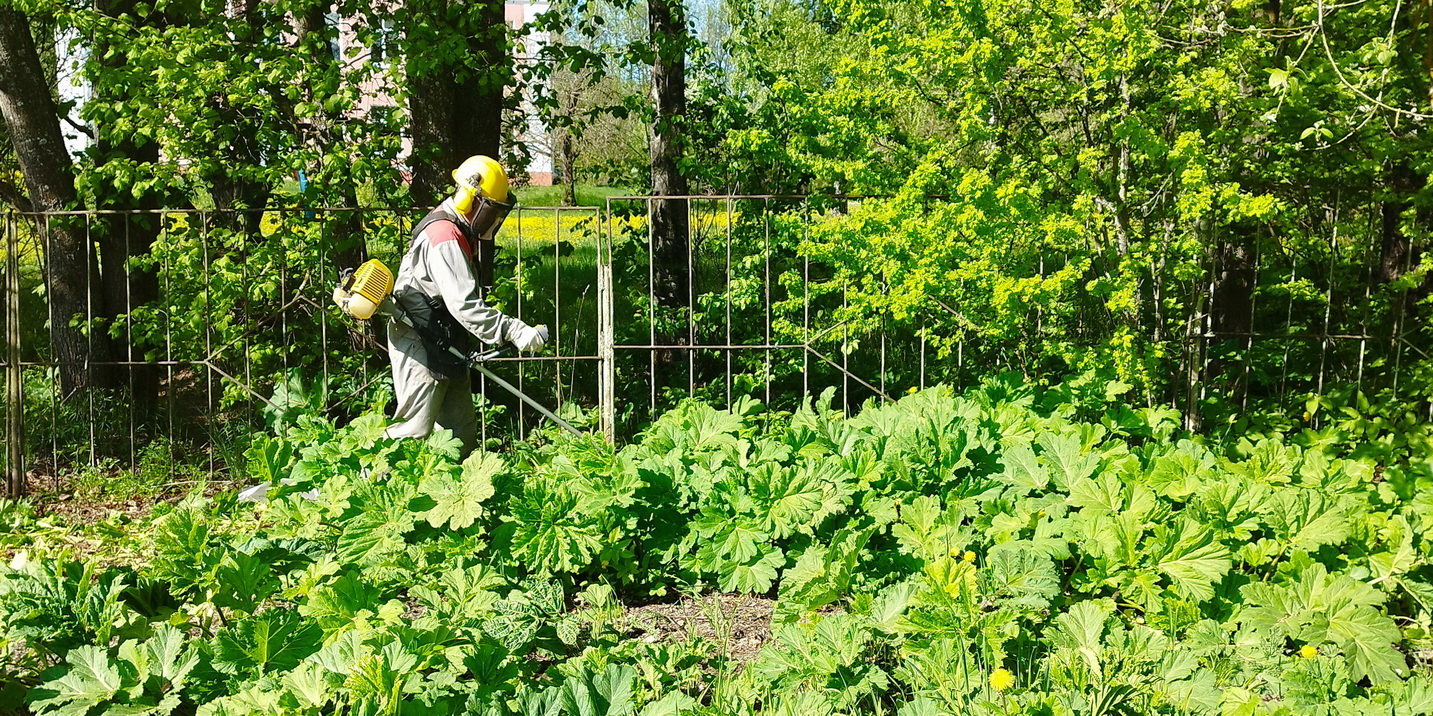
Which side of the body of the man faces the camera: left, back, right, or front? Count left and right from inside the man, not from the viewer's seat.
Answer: right

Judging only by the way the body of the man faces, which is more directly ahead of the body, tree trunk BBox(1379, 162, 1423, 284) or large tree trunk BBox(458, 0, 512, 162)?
the tree trunk

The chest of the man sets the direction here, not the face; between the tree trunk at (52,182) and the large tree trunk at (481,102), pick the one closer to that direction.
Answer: the large tree trunk

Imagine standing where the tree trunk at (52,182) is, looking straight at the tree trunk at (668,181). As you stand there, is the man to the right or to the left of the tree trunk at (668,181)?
right

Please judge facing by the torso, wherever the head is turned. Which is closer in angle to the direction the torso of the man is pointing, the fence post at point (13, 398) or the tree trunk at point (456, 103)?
the tree trunk

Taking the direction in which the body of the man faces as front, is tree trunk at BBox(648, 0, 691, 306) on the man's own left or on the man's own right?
on the man's own left

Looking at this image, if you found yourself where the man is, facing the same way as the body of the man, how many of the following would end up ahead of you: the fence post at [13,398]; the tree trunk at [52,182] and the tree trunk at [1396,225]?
1

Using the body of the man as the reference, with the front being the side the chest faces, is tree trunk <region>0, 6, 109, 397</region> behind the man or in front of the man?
behind

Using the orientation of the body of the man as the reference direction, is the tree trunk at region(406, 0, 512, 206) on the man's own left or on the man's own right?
on the man's own left

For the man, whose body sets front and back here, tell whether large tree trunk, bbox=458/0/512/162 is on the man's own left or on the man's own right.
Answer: on the man's own left

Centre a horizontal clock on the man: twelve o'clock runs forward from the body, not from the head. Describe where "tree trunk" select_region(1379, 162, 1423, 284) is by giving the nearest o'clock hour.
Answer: The tree trunk is roughly at 12 o'clock from the man.

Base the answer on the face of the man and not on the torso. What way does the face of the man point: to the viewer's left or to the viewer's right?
to the viewer's right
